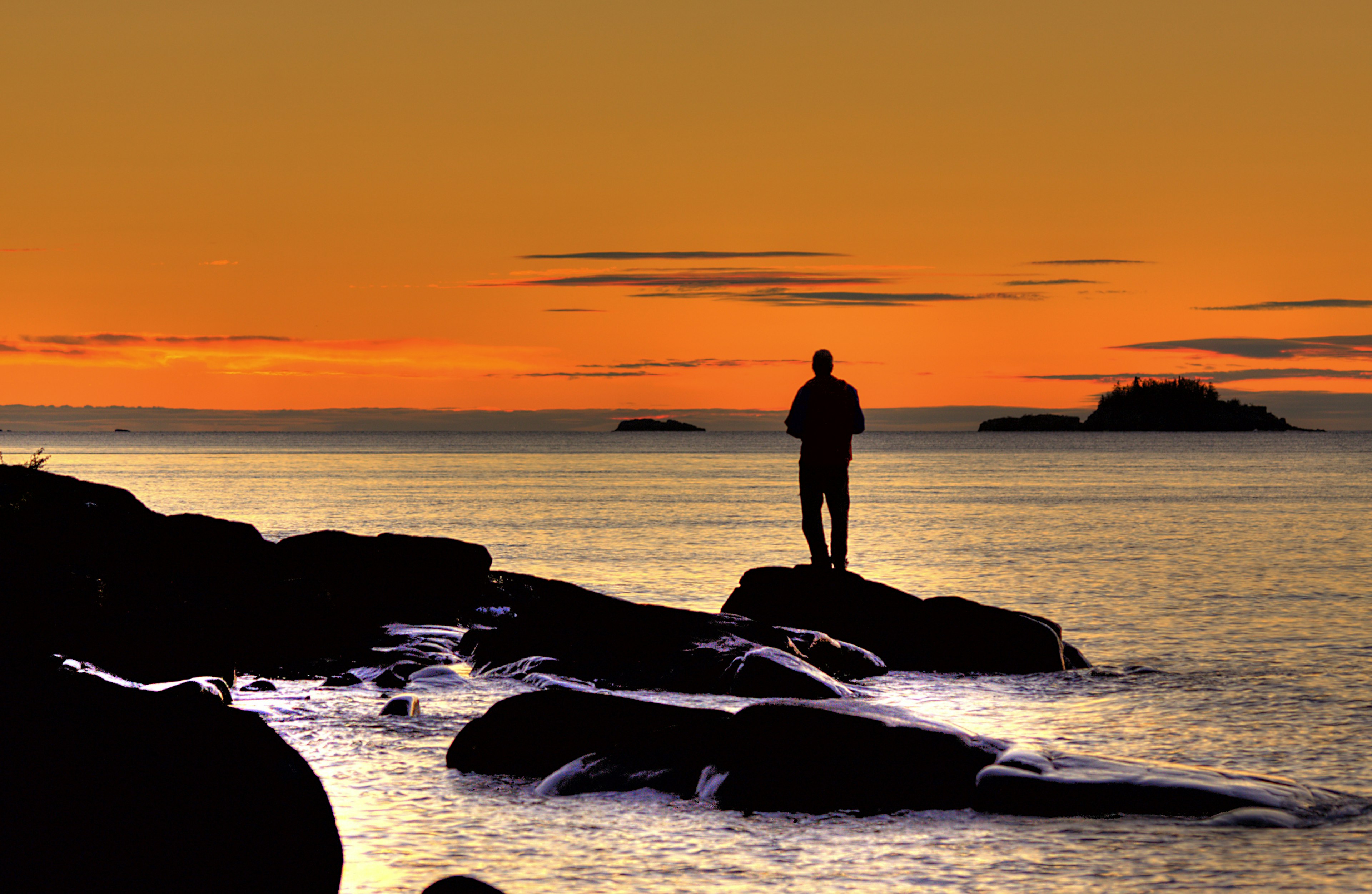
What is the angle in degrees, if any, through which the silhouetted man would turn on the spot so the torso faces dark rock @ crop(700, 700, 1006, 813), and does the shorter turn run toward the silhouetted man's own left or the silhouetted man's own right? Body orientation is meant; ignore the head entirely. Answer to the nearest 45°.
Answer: approximately 180°

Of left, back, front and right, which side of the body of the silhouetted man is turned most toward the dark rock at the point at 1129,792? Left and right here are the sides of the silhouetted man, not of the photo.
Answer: back

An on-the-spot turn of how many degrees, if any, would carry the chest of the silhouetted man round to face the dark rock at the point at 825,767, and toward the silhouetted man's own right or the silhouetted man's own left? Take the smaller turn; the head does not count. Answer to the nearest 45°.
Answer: approximately 180°

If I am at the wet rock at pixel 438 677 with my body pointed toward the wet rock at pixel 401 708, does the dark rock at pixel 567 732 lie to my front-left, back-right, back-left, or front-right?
front-left

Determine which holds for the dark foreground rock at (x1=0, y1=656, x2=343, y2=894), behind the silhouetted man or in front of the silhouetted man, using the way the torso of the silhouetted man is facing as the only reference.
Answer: behind

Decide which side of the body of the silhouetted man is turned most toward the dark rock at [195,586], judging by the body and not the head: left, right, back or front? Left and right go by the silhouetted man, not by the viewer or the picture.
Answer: left

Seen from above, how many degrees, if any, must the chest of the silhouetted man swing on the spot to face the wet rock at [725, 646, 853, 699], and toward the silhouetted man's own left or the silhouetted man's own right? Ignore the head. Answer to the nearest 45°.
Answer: approximately 180°

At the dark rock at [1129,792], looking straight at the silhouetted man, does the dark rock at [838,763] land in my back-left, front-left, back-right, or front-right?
front-left

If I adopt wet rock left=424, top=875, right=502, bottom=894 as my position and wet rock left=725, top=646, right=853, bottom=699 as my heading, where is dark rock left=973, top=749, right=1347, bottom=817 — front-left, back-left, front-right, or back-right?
front-right

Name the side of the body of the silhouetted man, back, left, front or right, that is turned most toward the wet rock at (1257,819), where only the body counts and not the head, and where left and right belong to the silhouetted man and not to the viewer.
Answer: back

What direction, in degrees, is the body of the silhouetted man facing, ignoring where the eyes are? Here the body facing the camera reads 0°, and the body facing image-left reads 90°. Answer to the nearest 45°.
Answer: approximately 180°
